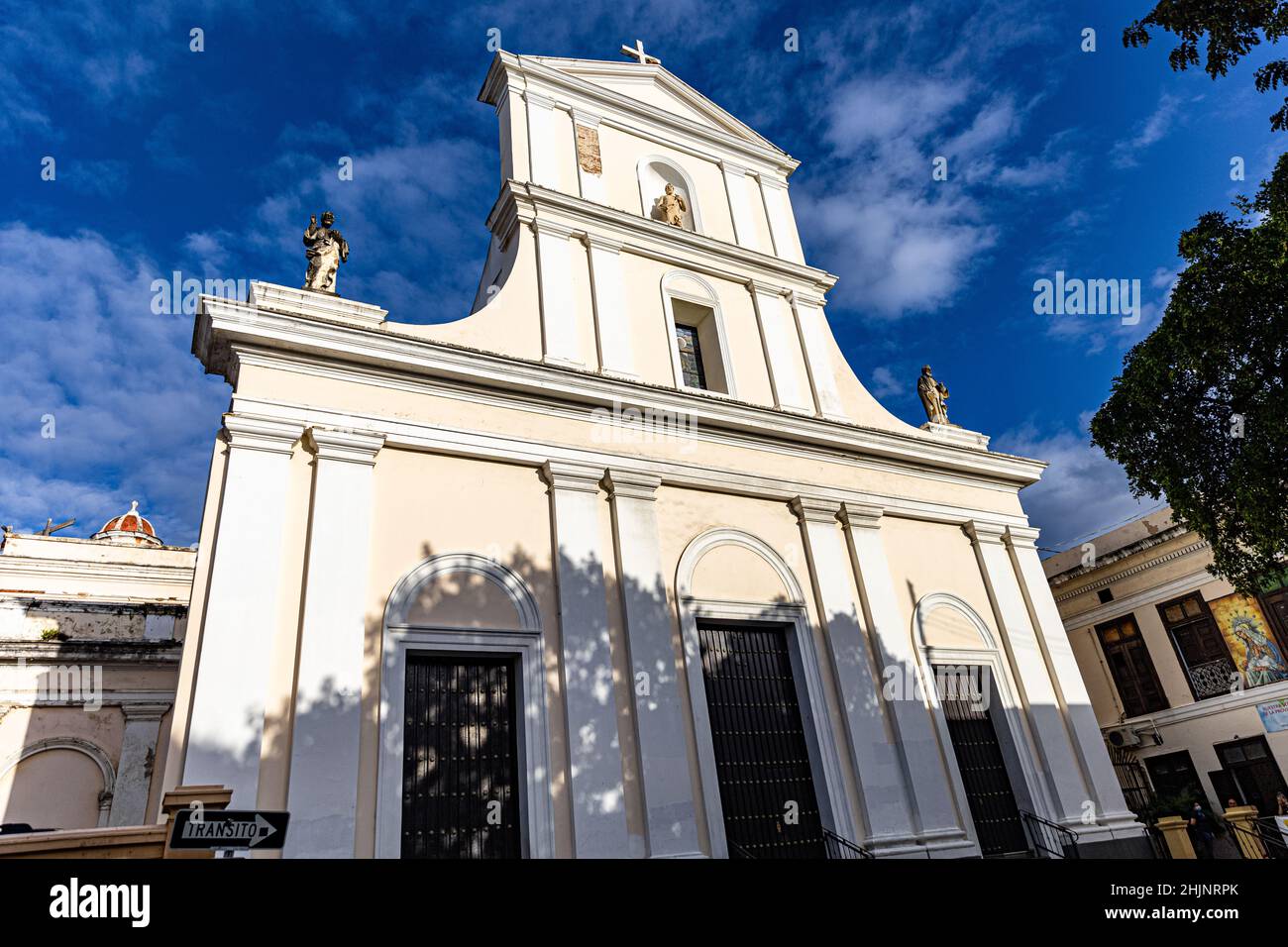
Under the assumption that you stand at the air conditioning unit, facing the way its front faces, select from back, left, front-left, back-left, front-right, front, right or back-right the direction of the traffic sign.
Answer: front-left

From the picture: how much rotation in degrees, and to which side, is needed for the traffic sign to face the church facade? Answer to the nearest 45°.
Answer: approximately 135° to its left

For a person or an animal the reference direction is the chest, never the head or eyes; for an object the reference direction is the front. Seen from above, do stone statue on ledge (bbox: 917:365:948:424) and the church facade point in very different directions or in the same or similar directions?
same or similar directions

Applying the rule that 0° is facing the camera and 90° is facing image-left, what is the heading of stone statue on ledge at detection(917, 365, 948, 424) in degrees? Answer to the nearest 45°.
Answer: approximately 315°

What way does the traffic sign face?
toward the camera

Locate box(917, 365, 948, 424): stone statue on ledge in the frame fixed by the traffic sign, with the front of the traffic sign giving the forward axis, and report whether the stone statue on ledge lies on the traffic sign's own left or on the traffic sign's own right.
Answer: on the traffic sign's own left

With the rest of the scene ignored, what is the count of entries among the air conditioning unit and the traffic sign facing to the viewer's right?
0

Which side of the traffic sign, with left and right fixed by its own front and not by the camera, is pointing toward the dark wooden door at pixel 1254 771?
left

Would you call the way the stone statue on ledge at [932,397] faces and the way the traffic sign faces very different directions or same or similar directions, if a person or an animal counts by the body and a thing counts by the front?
same or similar directions

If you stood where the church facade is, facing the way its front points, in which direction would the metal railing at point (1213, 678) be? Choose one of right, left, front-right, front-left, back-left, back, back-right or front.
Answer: left

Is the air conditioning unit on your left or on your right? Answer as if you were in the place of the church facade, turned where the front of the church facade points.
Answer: on your left

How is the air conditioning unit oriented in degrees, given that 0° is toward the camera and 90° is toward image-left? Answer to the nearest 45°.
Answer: approximately 45°

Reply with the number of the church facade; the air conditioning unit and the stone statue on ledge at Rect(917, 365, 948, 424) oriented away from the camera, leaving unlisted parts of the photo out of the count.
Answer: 0
